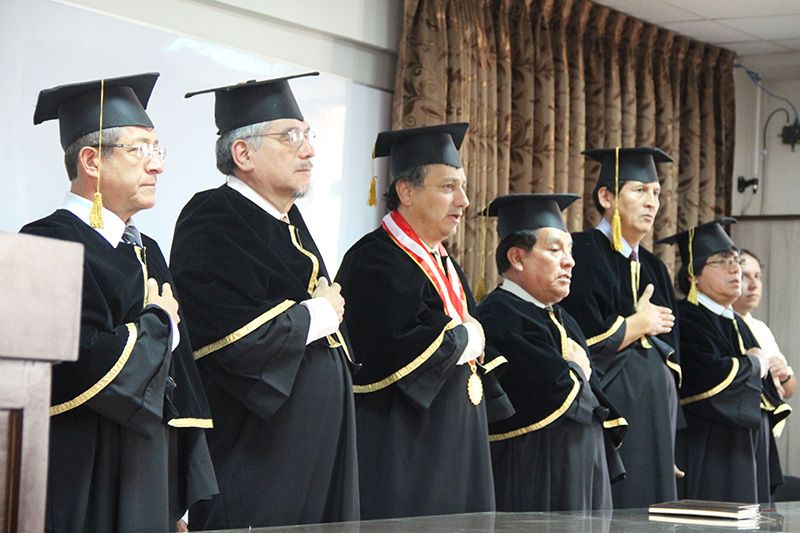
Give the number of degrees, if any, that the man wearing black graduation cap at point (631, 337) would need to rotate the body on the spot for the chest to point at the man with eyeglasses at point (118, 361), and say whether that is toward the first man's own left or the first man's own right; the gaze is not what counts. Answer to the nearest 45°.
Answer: approximately 90° to the first man's own right

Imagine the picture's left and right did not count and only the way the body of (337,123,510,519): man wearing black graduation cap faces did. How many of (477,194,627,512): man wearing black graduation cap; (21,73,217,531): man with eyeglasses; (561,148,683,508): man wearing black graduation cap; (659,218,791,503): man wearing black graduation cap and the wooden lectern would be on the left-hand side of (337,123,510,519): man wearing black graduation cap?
3

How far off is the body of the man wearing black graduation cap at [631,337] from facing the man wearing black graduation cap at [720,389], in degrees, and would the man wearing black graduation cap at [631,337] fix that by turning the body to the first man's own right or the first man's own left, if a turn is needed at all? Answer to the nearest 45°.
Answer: approximately 90° to the first man's own left

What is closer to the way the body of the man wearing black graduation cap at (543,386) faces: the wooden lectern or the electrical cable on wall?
the wooden lectern

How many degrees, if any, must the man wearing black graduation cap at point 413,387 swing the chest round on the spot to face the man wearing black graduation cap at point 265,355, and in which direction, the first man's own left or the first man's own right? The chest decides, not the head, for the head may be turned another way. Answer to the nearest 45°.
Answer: approximately 90° to the first man's own right

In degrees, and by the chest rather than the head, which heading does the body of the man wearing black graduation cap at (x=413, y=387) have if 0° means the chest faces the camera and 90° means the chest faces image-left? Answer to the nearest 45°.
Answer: approximately 315°
